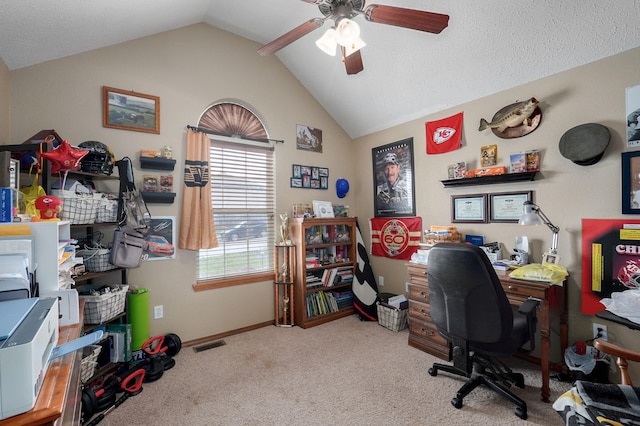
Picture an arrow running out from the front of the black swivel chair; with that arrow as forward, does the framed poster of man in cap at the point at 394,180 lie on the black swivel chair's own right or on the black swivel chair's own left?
on the black swivel chair's own left

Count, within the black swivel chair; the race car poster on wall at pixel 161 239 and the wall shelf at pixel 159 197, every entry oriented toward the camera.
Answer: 2

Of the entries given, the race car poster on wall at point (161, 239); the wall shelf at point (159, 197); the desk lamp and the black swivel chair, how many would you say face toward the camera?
2

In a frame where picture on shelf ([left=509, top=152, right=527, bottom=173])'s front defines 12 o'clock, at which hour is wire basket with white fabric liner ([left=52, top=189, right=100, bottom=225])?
The wire basket with white fabric liner is roughly at 12 o'clock from the picture on shelf.

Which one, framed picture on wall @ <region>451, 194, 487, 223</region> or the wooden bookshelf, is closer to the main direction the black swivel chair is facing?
the framed picture on wall

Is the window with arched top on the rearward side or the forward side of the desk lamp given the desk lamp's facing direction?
on the forward side

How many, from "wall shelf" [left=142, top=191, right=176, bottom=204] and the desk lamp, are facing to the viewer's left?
1

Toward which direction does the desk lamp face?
to the viewer's left

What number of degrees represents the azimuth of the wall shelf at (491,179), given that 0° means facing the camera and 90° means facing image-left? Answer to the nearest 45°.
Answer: approximately 45°

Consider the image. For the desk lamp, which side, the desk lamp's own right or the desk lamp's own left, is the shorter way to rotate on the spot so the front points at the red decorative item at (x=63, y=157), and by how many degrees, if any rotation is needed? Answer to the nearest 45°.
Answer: approximately 45° to the desk lamp's own left
